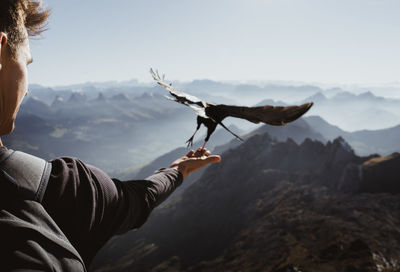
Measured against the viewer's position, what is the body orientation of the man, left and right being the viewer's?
facing away from the viewer and to the right of the viewer
